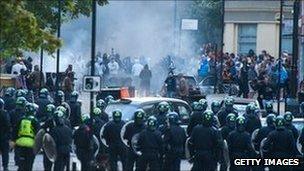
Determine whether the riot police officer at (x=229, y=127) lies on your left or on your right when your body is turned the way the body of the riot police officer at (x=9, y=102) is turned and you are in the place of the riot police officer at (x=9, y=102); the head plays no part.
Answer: on your right

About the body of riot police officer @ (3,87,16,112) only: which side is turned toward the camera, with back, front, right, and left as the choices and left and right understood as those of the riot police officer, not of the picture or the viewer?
back

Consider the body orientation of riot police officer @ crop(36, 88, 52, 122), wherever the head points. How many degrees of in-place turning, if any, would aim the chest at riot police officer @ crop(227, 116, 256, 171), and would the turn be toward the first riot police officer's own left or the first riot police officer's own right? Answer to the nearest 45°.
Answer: approximately 135° to the first riot police officer's own right

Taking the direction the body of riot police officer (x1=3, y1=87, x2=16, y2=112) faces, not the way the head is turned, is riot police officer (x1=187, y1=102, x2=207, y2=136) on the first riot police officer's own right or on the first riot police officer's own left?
on the first riot police officer's own right

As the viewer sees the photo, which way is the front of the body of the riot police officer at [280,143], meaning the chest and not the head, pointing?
away from the camera

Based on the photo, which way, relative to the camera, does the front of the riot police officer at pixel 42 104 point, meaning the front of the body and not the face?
away from the camera
